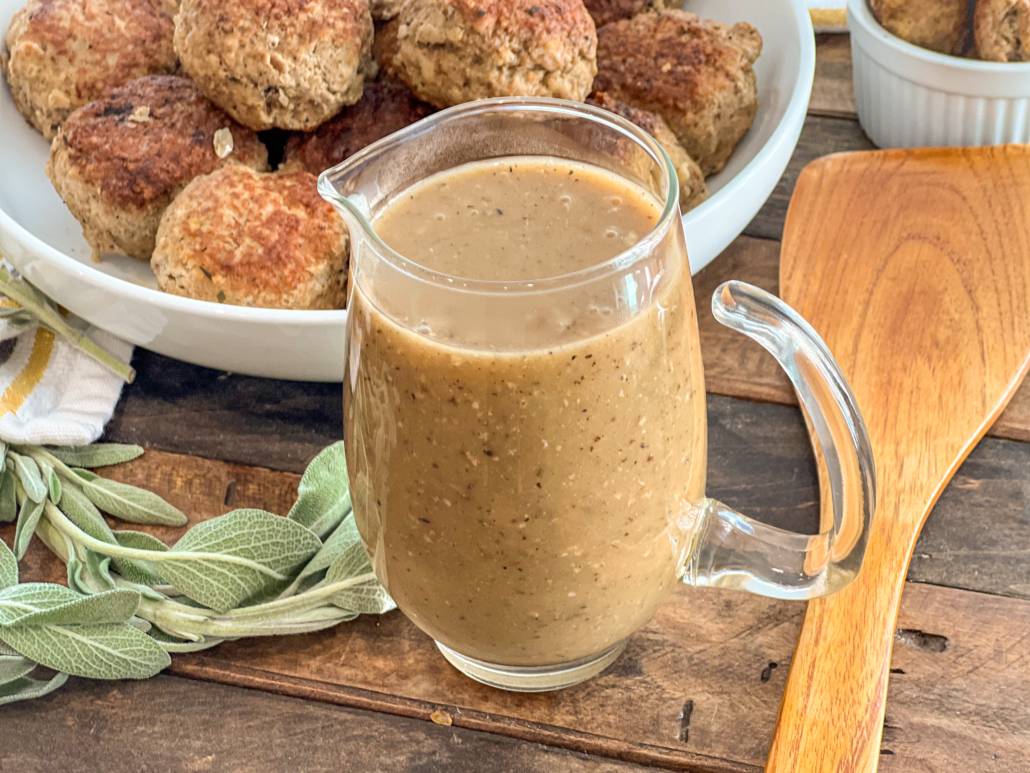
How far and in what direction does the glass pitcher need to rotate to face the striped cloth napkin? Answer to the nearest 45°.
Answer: approximately 45° to its right

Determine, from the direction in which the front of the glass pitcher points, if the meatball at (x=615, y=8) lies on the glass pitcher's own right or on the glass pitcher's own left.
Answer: on the glass pitcher's own right

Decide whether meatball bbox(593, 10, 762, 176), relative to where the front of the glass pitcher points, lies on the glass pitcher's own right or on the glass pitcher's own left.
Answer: on the glass pitcher's own right

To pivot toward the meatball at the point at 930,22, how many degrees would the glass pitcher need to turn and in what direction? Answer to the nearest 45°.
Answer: approximately 135° to its right

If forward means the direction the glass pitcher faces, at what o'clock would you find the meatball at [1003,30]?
The meatball is roughly at 4 o'clock from the glass pitcher.

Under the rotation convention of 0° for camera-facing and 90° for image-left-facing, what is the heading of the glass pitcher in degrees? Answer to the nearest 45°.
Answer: approximately 90°

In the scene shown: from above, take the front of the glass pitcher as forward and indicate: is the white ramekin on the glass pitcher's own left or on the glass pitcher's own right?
on the glass pitcher's own right
